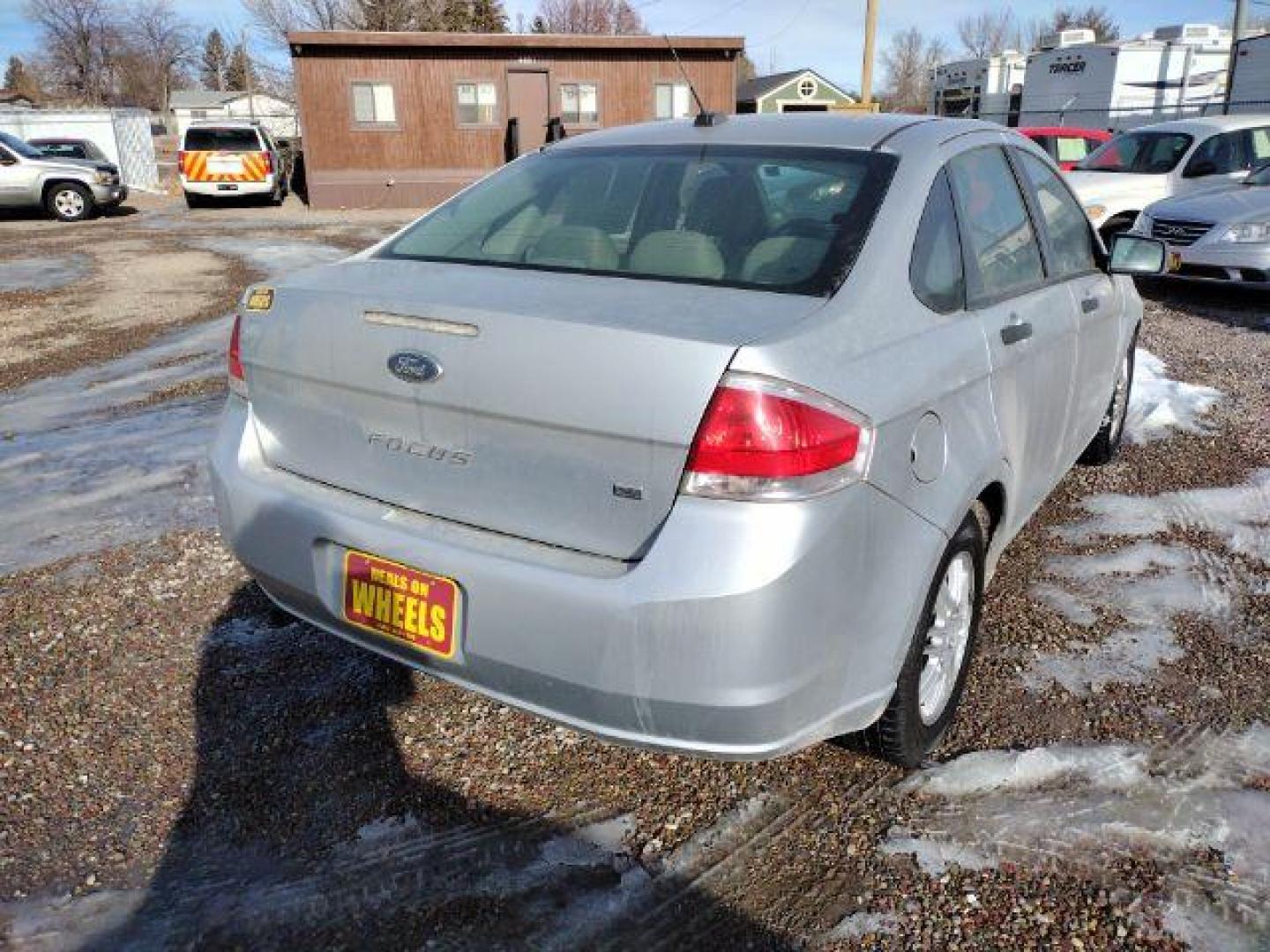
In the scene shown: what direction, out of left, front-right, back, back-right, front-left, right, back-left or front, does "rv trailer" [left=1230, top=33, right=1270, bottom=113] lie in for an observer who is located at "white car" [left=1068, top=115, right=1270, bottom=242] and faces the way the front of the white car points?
back-right

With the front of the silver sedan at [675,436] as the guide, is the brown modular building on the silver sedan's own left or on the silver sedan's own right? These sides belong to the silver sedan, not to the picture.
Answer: on the silver sedan's own left

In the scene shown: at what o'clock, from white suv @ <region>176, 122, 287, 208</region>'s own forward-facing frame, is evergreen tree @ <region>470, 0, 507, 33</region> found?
The evergreen tree is roughly at 1 o'clock from the white suv.

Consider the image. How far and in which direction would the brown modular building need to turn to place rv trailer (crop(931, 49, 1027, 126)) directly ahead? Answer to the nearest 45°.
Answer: approximately 135° to its left

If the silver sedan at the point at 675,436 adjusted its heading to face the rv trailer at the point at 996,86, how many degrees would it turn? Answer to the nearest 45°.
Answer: approximately 45° to its left

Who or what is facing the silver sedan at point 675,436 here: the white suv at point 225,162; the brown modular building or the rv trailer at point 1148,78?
the brown modular building

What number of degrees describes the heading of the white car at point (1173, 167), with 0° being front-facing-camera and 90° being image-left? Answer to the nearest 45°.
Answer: approximately 45°

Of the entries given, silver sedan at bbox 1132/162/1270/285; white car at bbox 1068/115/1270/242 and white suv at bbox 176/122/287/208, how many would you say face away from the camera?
1

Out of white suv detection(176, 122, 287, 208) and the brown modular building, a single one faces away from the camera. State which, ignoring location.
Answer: the white suv

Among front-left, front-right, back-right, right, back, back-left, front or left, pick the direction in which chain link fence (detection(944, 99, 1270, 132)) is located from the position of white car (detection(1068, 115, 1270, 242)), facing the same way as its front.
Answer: back-right

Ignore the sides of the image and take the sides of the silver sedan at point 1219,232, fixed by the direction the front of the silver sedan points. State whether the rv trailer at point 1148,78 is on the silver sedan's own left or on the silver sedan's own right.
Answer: on the silver sedan's own right

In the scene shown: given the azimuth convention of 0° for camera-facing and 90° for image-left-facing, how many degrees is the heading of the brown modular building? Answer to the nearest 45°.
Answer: approximately 0°

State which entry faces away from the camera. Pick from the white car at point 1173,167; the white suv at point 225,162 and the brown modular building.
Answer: the white suv

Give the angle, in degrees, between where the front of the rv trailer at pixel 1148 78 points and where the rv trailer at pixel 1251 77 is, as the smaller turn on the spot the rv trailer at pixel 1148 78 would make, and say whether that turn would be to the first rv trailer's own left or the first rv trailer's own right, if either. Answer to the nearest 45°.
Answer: approximately 135° to the first rv trailer's own right
